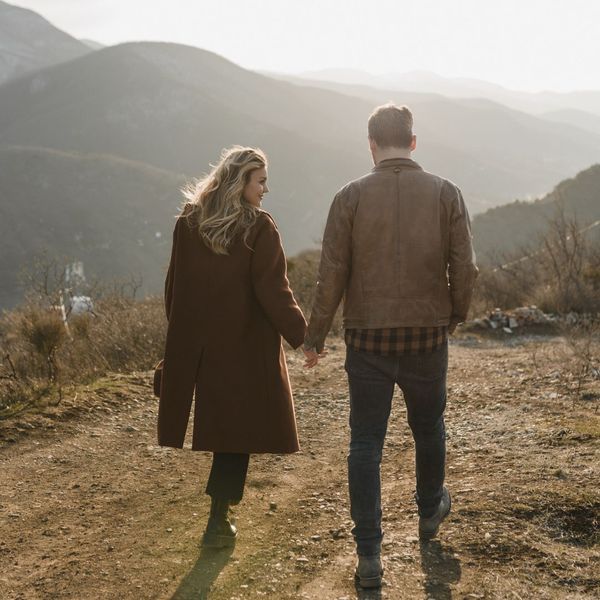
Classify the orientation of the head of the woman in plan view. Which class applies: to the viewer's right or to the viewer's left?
to the viewer's right

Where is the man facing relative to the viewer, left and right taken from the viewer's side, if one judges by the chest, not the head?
facing away from the viewer

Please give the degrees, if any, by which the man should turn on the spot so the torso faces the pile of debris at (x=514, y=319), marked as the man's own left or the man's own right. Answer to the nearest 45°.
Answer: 0° — they already face it

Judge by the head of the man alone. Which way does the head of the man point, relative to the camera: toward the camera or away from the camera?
away from the camera
